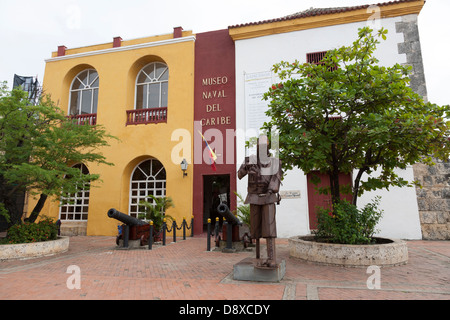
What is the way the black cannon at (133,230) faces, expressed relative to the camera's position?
facing the viewer and to the left of the viewer

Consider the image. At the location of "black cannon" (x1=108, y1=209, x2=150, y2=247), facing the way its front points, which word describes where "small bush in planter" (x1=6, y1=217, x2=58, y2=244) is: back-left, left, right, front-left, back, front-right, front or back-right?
front-right

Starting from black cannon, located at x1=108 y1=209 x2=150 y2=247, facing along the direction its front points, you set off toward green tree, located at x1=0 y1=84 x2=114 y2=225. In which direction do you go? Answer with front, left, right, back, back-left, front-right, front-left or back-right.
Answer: front-right

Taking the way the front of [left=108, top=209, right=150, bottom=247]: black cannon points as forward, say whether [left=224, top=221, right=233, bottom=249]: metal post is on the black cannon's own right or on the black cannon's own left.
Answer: on the black cannon's own left
